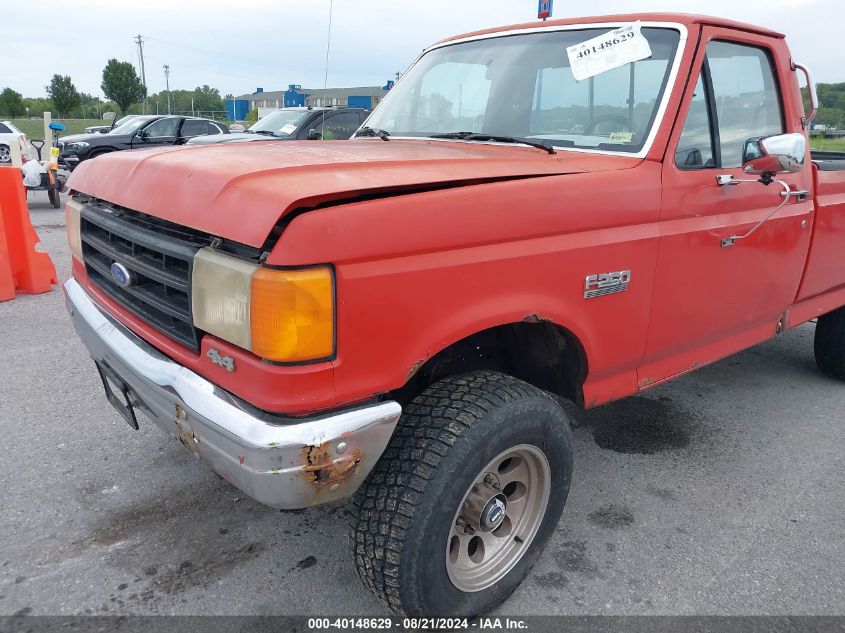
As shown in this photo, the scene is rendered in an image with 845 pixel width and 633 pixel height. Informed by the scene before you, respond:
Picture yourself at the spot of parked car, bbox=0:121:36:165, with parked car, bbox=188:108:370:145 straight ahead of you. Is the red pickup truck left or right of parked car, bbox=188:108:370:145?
right

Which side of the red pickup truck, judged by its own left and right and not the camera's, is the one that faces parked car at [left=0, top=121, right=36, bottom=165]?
right

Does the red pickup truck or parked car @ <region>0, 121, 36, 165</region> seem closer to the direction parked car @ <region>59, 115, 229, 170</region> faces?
the parked car

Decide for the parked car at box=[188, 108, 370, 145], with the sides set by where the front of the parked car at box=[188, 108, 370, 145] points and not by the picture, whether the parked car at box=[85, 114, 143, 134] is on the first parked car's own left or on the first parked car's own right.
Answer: on the first parked car's own right

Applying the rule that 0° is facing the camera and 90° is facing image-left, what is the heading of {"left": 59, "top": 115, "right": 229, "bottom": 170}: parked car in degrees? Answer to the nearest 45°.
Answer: approximately 45°

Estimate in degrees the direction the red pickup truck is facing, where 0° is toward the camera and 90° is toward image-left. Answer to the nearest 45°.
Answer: approximately 45°

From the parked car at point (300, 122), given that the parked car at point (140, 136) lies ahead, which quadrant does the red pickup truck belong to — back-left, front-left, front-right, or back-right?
back-left

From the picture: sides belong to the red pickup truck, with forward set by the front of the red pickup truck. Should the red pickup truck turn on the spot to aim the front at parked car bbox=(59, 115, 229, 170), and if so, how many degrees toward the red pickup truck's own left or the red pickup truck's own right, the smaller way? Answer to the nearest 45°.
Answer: approximately 90° to the red pickup truck's own right

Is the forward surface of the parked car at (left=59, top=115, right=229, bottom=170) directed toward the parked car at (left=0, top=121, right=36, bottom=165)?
yes

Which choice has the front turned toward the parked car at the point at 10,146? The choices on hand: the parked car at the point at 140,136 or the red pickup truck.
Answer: the parked car at the point at 140,136
